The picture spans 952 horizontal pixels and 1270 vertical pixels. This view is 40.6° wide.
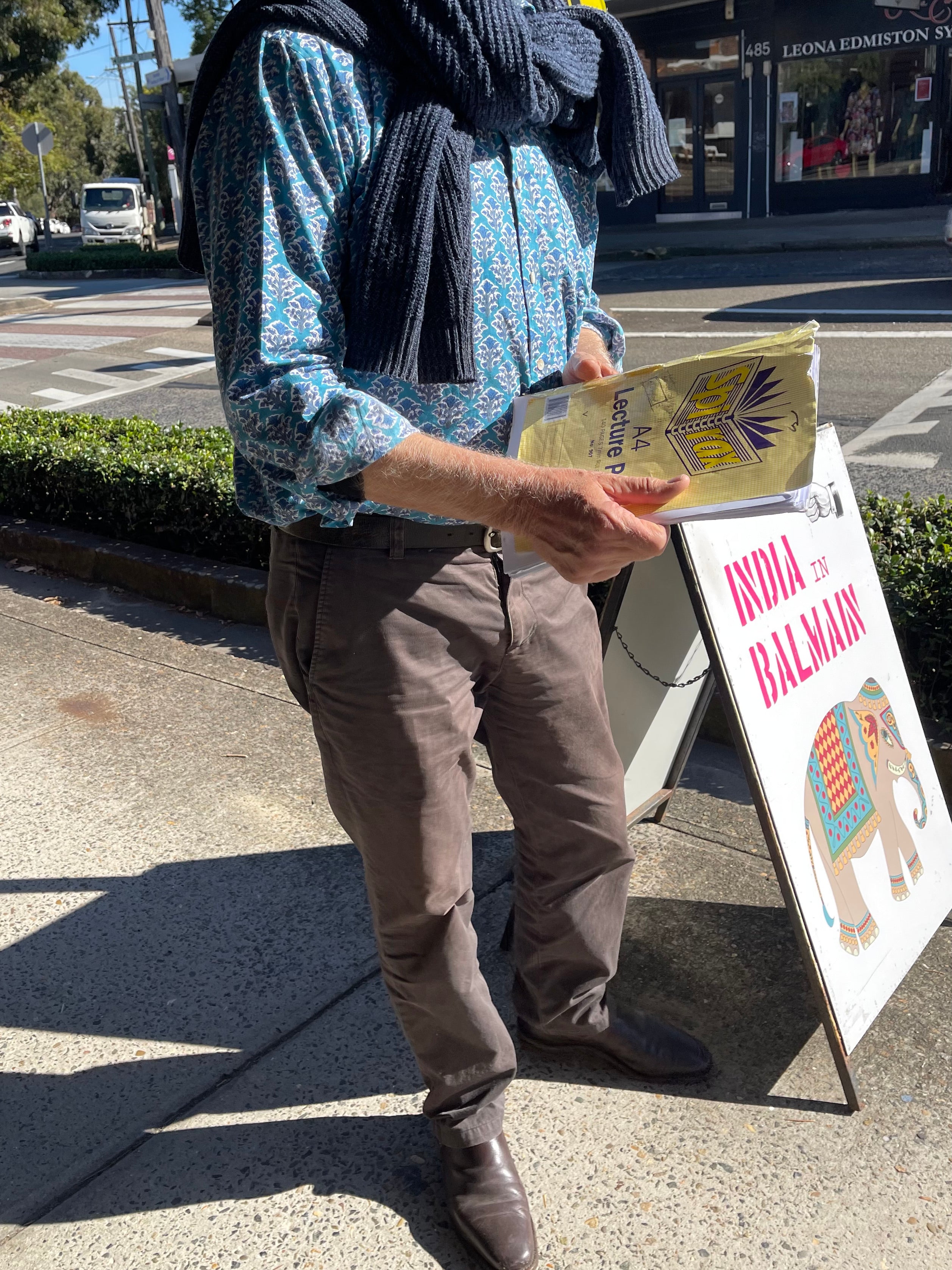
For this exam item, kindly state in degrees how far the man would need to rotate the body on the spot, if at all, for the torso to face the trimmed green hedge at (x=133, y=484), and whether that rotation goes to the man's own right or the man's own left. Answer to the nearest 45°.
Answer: approximately 135° to the man's own left

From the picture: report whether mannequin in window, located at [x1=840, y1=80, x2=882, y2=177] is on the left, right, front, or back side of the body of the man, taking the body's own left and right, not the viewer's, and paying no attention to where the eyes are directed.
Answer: left

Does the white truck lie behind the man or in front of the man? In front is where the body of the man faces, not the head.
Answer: behind

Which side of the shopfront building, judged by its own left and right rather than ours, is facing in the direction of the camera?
front

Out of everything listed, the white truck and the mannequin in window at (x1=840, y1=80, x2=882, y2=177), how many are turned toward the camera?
2

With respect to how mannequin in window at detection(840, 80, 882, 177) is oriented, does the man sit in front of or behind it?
in front

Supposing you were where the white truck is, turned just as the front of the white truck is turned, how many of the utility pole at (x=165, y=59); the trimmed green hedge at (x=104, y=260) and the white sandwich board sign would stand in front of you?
3

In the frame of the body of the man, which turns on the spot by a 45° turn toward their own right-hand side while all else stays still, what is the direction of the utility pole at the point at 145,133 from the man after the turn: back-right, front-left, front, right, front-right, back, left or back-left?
back

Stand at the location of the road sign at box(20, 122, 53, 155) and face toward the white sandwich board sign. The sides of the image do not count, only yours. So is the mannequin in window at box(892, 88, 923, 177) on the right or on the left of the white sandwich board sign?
left

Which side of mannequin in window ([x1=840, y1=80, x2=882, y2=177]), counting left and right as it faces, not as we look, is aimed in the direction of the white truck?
right

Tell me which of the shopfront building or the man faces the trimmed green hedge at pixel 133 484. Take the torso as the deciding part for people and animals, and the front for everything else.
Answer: the shopfront building
